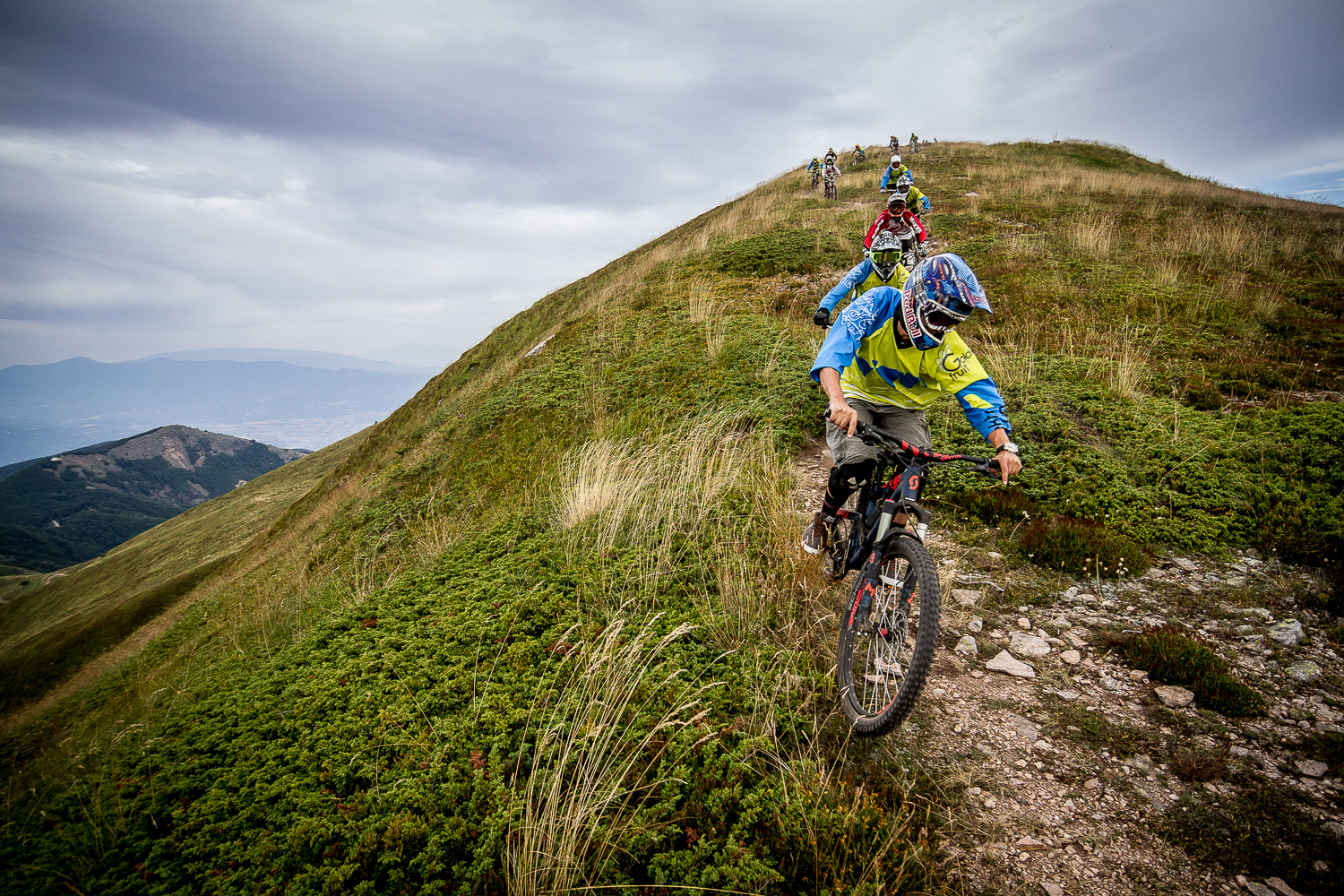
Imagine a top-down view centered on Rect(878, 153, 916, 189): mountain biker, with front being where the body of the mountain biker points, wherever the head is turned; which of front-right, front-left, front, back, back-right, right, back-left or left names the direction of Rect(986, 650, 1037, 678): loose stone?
front

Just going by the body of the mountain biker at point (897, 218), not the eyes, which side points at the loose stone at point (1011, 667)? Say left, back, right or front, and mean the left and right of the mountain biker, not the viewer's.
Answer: front

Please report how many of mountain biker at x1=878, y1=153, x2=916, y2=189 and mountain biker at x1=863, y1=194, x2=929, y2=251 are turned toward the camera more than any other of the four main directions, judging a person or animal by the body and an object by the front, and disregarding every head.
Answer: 2

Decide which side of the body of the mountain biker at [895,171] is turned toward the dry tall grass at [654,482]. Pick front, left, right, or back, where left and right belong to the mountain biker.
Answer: front

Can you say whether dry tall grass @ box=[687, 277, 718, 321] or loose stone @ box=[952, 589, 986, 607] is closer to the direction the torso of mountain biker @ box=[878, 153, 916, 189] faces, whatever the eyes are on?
the loose stone

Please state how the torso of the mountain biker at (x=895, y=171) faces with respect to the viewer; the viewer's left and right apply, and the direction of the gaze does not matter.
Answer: facing the viewer

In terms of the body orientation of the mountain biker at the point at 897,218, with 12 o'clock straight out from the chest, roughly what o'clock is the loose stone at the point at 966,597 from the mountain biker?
The loose stone is roughly at 12 o'clock from the mountain biker.

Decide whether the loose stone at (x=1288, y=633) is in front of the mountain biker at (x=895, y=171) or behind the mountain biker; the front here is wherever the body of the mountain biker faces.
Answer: in front

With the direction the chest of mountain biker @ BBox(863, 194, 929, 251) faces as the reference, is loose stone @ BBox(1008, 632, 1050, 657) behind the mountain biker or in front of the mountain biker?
in front

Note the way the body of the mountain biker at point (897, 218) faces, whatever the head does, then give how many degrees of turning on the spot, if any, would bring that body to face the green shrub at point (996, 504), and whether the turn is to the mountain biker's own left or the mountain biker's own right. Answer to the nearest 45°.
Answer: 0° — they already face it

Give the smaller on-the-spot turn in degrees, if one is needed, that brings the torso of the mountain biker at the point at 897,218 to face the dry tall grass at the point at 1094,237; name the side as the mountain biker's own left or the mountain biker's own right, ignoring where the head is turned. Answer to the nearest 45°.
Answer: approximately 135° to the mountain biker's own left

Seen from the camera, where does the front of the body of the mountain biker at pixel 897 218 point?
toward the camera
